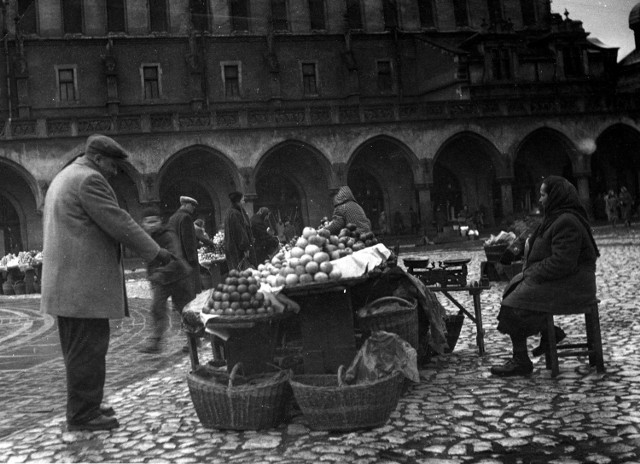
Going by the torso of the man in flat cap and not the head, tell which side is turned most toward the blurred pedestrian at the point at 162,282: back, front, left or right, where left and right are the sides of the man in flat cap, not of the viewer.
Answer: left

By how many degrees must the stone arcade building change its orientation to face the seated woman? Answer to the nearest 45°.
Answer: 0° — it already faces them

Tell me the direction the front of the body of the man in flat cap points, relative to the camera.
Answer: to the viewer's right

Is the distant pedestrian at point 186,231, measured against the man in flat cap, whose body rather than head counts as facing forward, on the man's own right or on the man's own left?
on the man's own left

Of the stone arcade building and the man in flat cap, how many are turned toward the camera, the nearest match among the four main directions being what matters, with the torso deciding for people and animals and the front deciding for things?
1

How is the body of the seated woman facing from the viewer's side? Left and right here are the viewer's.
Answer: facing to the left of the viewer

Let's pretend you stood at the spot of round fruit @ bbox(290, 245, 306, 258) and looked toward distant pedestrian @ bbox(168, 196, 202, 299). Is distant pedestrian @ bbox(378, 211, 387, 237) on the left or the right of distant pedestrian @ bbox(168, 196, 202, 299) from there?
right

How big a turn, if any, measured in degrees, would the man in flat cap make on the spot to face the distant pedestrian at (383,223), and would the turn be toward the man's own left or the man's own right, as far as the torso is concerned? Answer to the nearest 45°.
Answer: approximately 45° to the man's own left

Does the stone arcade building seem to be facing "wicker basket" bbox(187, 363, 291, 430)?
yes

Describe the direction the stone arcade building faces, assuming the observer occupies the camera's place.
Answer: facing the viewer

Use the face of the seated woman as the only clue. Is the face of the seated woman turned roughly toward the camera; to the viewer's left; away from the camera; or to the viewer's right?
to the viewer's left

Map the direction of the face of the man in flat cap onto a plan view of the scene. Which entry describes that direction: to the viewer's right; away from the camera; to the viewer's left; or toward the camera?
to the viewer's right

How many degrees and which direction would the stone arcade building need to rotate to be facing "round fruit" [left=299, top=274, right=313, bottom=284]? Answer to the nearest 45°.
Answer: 0° — it already faces it

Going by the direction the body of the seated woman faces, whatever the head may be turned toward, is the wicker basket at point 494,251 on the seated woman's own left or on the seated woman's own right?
on the seated woman's own right
